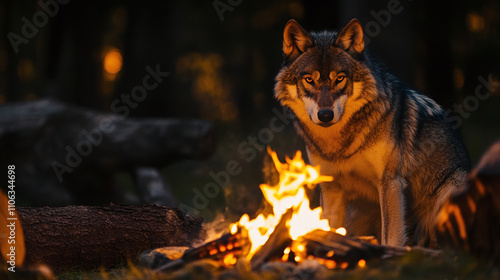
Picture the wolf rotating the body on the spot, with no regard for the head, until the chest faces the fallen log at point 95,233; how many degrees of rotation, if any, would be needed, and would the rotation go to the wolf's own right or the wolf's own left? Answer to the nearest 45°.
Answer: approximately 45° to the wolf's own right

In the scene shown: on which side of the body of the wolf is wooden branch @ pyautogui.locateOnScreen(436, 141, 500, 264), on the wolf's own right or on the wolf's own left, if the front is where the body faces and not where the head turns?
on the wolf's own left

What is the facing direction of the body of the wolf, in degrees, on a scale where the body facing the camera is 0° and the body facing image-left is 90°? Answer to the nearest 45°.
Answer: approximately 45°

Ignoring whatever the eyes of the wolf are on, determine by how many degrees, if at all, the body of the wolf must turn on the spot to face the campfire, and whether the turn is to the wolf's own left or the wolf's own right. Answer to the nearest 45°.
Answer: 0° — it already faces it

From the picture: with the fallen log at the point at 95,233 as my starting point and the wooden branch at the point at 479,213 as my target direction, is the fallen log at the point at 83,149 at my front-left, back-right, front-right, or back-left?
back-left

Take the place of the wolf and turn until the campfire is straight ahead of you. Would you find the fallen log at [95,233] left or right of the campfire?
right

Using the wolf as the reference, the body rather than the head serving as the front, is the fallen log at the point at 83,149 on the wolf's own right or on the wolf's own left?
on the wolf's own right

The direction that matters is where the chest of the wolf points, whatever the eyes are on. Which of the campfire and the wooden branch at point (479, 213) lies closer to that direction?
the campfire
